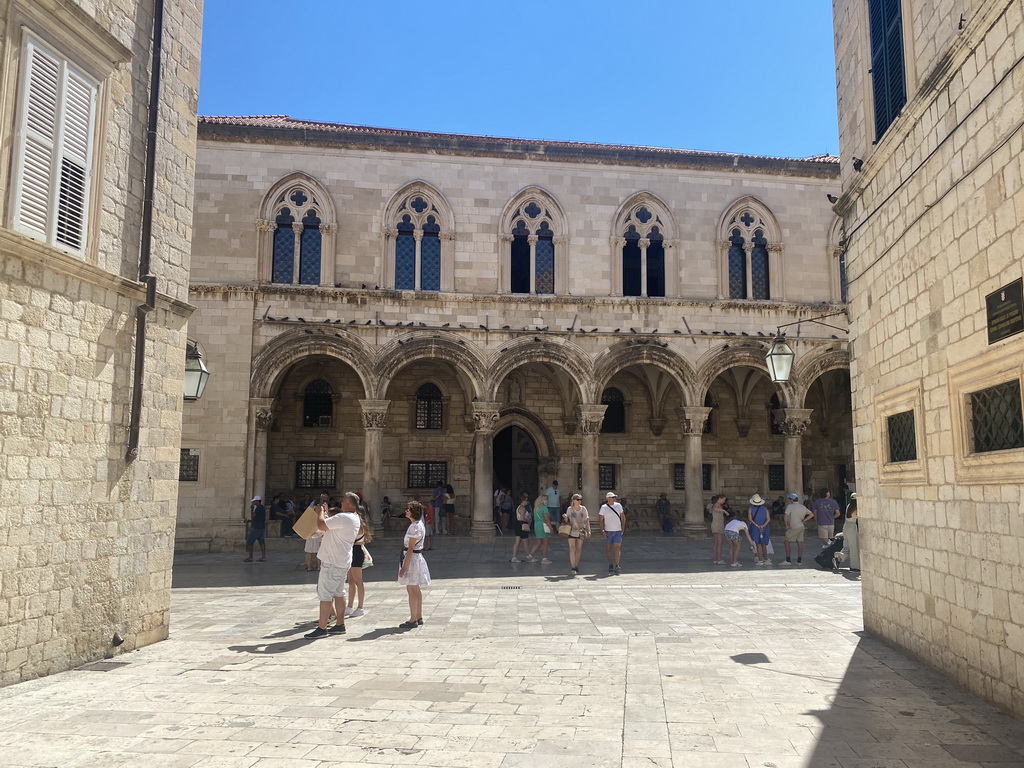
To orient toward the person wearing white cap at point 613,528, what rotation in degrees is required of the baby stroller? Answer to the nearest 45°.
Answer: approximately 45° to its left

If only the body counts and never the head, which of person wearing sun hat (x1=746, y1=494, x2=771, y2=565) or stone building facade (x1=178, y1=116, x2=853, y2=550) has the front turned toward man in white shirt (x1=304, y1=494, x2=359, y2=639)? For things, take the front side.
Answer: the stone building facade

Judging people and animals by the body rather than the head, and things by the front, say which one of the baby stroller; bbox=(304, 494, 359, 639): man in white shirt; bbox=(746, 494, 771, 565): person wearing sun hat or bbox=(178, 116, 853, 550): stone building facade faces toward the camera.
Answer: the stone building facade

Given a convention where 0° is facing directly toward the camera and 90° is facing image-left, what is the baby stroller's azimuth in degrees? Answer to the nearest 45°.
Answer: approximately 90°

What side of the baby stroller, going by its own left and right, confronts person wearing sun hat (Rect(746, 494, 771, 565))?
front

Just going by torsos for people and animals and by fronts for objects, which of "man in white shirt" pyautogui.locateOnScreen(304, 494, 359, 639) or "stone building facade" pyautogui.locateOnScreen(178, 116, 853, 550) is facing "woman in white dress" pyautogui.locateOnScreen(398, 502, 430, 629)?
the stone building facade

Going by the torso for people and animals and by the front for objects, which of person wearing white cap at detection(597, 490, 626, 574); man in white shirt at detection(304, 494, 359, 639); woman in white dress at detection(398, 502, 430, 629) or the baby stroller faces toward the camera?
the person wearing white cap

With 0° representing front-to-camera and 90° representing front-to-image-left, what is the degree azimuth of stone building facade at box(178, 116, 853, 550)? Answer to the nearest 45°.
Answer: approximately 0°
